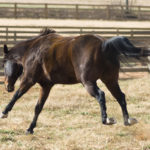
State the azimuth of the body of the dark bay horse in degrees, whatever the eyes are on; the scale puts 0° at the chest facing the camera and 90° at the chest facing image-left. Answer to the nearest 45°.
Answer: approximately 90°
